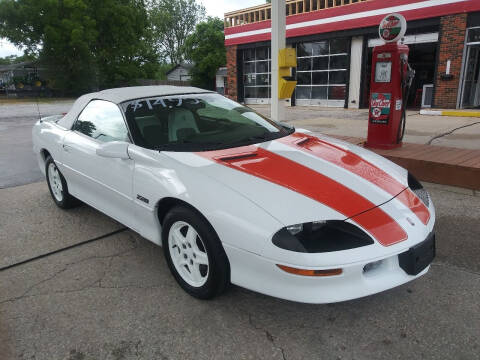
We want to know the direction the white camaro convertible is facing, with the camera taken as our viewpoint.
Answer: facing the viewer and to the right of the viewer

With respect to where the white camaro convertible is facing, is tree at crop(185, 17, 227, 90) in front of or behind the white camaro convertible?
behind

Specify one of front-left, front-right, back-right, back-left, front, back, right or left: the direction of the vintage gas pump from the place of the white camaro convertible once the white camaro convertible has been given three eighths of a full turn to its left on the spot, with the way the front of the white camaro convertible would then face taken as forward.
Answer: front-right

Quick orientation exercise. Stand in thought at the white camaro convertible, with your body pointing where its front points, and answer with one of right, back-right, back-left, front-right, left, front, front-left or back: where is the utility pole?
back-left

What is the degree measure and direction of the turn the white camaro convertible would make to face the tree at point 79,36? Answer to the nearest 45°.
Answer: approximately 135° to its left

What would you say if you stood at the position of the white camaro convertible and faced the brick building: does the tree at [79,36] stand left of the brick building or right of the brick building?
left

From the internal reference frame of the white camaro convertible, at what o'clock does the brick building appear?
The brick building is roughly at 8 o'clock from the white camaro convertible.
